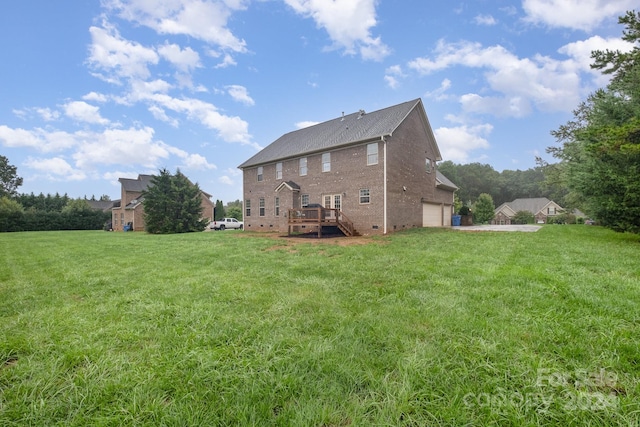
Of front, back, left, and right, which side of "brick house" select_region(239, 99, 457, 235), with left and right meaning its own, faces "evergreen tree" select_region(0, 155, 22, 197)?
left

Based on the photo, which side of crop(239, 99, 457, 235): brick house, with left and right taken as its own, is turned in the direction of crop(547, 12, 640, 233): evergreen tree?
right

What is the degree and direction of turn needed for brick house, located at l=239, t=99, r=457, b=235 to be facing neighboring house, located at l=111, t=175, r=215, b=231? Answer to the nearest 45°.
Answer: approximately 90° to its left

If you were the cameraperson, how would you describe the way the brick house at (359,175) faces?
facing away from the viewer and to the right of the viewer

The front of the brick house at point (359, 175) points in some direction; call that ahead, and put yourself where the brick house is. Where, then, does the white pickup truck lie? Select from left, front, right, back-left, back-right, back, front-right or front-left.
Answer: left

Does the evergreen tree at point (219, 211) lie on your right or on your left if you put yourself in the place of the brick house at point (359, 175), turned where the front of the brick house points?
on your left
